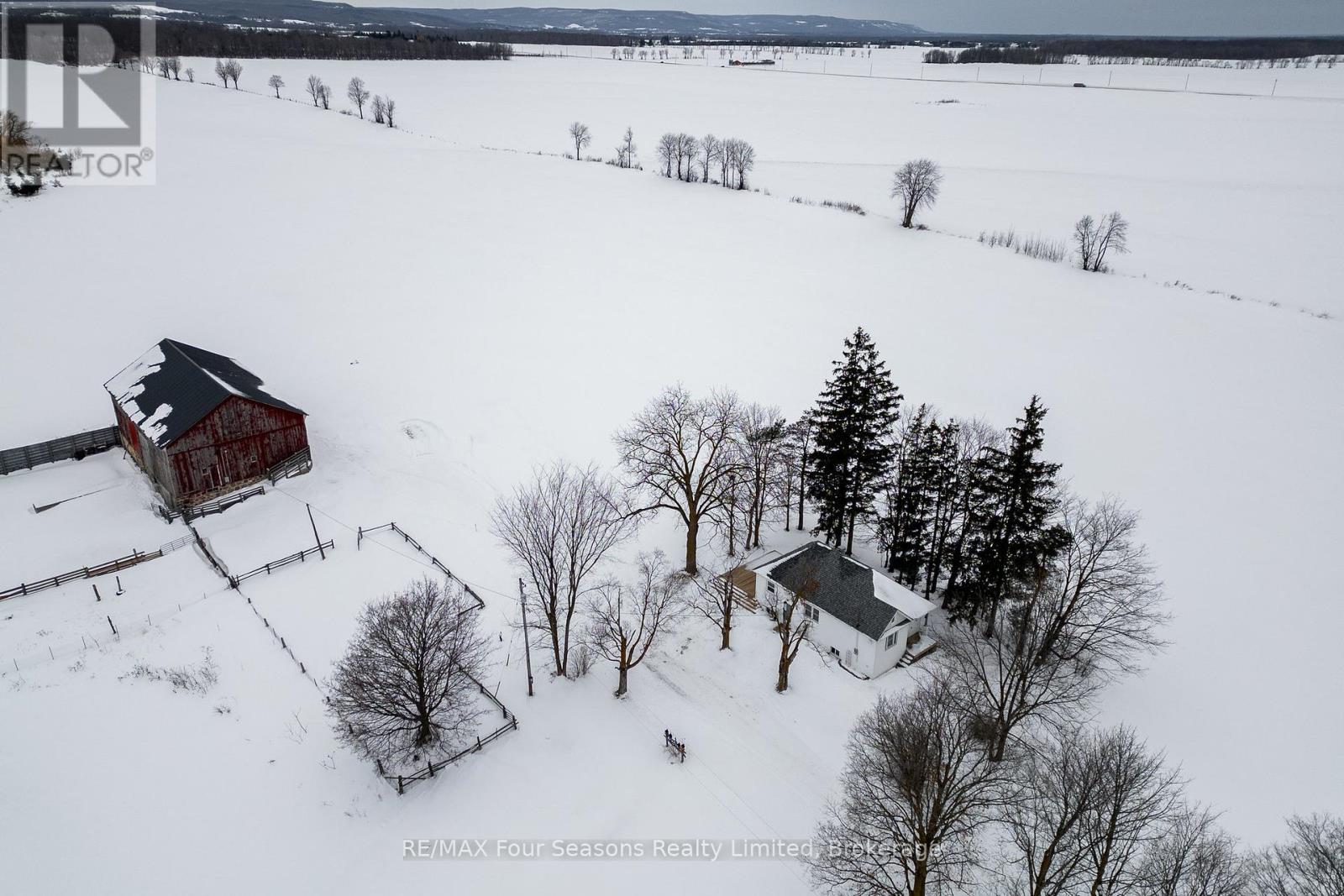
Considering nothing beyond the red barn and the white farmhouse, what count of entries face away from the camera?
0

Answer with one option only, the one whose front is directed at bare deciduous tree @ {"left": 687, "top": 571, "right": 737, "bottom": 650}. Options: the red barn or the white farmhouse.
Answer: the red barn

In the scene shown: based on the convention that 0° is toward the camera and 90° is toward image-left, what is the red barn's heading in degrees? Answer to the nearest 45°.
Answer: approximately 315°

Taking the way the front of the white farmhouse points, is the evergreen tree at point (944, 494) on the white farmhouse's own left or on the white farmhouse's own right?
on the white farmhouse's own left

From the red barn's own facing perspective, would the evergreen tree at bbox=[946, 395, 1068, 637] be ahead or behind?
ahead

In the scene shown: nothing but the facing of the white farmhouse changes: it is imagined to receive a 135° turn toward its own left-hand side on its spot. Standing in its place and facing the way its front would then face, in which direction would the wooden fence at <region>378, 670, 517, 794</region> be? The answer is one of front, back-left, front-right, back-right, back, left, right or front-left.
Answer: back-left

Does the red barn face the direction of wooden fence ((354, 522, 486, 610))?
yes

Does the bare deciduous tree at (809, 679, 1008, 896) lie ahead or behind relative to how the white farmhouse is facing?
ahead

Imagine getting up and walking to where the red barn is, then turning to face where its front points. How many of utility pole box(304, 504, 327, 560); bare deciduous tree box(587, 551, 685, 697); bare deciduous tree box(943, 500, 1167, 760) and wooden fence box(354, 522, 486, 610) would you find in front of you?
4

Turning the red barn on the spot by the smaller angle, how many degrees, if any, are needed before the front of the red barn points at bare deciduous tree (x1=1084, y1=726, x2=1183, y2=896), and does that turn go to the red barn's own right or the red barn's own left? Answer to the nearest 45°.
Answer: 0° — it already faces it

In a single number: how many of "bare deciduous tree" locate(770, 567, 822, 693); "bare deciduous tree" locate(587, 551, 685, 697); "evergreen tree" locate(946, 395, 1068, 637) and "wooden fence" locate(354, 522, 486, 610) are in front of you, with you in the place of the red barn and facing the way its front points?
4
